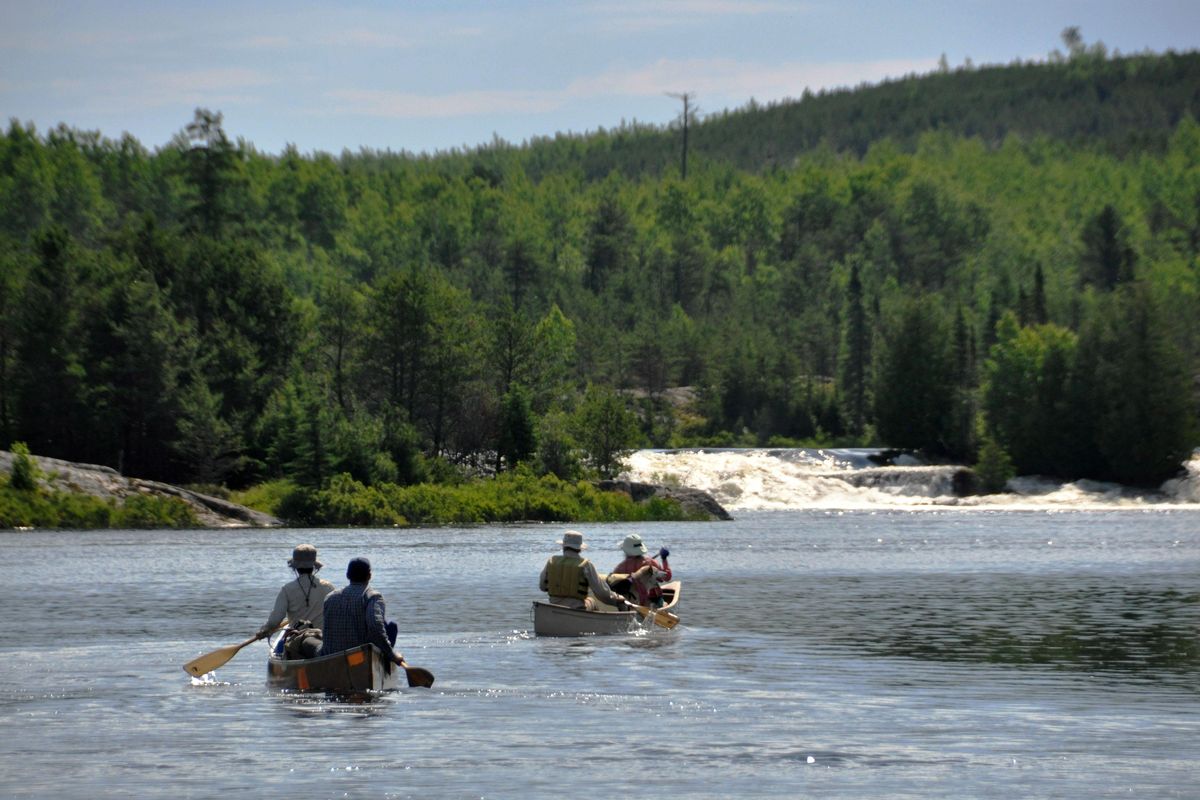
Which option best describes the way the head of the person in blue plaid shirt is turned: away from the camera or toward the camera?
away from the camera

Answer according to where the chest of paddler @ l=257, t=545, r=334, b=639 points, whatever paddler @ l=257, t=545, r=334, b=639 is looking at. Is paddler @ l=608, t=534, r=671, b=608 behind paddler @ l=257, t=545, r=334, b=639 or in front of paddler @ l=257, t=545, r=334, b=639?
in front

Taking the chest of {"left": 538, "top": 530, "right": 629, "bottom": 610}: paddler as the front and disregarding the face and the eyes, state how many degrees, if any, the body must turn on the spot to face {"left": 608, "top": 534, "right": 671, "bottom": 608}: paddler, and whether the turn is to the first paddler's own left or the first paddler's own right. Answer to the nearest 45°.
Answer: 0° — they already face them

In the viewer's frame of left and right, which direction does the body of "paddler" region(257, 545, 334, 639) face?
facing away from the viewer

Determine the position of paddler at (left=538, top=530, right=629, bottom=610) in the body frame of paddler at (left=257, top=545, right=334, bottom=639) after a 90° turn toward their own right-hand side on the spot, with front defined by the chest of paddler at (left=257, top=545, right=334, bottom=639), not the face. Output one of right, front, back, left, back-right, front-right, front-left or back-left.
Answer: front-left

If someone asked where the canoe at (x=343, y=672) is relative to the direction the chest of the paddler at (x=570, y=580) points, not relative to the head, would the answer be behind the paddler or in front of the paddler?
behind

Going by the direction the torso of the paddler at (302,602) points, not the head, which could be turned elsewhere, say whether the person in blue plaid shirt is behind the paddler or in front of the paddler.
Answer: behind

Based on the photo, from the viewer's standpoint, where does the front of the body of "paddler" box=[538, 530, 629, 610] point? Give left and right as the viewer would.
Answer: facing away from the viewer and to the right of the viewer
